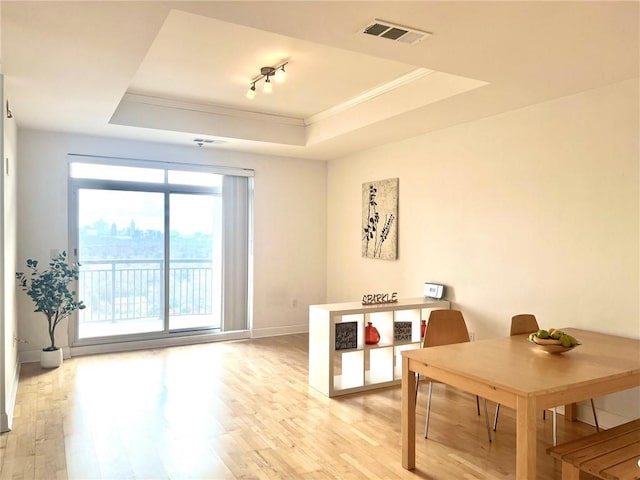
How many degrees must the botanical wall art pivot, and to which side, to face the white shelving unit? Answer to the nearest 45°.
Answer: approximately 45° to its left

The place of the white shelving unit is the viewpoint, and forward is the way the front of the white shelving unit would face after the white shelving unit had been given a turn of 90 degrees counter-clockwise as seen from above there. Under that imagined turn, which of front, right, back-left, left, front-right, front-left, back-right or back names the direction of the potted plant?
back-left

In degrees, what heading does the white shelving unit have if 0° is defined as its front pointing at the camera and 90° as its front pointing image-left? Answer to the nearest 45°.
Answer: approximately 315°

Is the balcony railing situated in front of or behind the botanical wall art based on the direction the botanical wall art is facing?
in front

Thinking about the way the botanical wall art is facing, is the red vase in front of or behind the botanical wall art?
in front

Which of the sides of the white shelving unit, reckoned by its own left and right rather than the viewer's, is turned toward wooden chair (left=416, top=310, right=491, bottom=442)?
front

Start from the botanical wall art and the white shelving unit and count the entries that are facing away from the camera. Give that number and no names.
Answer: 0

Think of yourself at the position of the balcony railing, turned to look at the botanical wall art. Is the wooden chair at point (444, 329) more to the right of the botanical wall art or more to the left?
right

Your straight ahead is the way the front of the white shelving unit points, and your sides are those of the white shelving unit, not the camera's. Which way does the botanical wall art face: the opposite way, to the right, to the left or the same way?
to the right

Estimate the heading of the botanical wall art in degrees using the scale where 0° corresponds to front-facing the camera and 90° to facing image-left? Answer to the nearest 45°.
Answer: approximately 45°

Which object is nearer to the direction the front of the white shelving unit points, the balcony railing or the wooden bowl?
the wooden bowl
